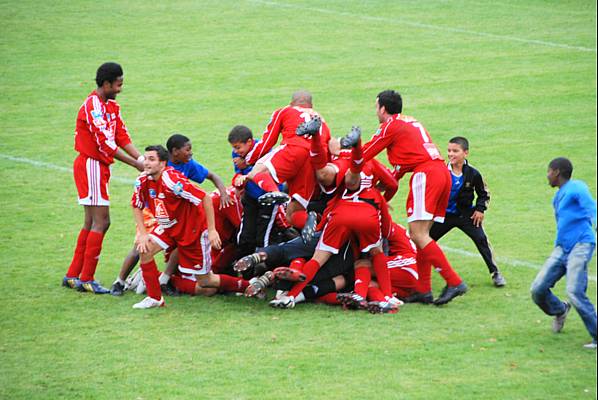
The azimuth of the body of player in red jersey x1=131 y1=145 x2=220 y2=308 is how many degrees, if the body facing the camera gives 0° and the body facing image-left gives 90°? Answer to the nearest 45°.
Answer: approximately 45°

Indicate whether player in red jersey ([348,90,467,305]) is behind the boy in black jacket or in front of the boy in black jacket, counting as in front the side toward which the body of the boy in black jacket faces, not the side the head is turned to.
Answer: in front

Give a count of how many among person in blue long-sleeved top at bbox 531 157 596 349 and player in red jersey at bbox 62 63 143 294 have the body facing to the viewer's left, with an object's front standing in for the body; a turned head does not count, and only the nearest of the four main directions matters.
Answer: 1

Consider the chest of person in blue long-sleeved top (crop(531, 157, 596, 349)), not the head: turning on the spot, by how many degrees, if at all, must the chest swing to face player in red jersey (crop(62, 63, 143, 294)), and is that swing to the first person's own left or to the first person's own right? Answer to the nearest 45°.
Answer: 0° — they already face them

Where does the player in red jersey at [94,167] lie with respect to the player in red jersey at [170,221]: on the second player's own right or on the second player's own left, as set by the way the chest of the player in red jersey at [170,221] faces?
on the second player's own right

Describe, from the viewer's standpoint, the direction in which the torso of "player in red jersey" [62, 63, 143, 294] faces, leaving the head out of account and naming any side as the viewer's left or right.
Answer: facing to the right of the viewer

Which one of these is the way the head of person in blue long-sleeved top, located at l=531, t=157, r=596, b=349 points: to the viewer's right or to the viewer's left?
to the viewer's left

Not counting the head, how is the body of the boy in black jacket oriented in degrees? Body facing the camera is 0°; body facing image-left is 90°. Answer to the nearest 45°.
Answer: approximately 45°

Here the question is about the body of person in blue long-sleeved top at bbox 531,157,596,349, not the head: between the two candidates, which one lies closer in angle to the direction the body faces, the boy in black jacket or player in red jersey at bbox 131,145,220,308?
the player in red jersey
